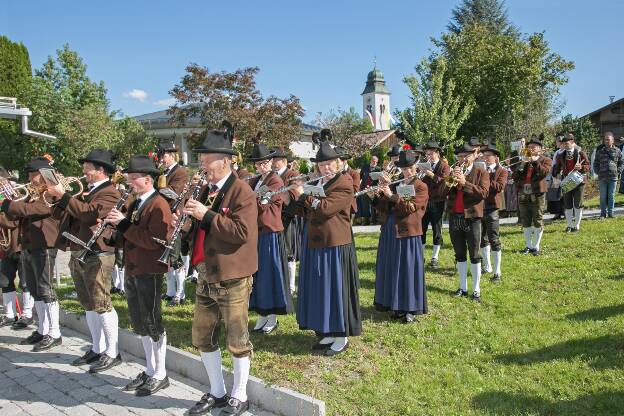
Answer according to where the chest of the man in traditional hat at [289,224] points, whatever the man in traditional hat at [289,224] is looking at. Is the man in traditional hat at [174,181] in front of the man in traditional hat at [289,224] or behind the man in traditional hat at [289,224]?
in front

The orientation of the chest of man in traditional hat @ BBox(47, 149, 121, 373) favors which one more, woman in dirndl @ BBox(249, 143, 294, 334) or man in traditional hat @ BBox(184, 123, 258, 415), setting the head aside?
the man in traditional hat

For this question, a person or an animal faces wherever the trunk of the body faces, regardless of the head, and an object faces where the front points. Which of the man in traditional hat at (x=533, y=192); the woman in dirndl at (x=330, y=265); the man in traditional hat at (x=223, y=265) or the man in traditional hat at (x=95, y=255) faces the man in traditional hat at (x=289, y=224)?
the man in traditional hat at (x=533, y=192)

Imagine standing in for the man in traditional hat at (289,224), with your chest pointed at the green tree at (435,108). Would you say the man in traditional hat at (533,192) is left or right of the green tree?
right

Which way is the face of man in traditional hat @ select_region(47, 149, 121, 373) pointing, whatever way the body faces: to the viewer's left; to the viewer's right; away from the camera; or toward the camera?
to the viewer's left

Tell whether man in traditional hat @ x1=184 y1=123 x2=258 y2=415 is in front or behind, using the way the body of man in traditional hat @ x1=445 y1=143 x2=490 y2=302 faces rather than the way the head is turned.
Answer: in front

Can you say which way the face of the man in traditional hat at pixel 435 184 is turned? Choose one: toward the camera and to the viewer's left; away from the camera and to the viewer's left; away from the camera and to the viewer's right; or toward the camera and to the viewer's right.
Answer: toward the camera and to the viewer's left

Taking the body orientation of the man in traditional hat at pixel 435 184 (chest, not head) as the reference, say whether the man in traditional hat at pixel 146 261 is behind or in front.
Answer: in front

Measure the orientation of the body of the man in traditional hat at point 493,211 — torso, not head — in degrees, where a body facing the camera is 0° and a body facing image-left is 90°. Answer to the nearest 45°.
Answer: approximately 45°

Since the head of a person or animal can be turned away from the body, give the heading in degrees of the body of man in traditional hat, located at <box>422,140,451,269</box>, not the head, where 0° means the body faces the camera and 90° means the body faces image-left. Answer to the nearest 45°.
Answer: approximately 45°

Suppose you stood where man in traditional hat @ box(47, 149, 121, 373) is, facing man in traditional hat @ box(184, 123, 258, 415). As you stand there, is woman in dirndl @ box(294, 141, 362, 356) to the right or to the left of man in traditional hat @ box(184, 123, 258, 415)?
left

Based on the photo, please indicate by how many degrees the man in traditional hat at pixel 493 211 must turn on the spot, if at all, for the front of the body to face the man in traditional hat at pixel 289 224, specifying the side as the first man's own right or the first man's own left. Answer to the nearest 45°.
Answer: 0° — they already face them

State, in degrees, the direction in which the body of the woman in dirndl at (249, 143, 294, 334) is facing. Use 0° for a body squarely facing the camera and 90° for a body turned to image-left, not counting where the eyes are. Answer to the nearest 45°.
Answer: approximately 45°
